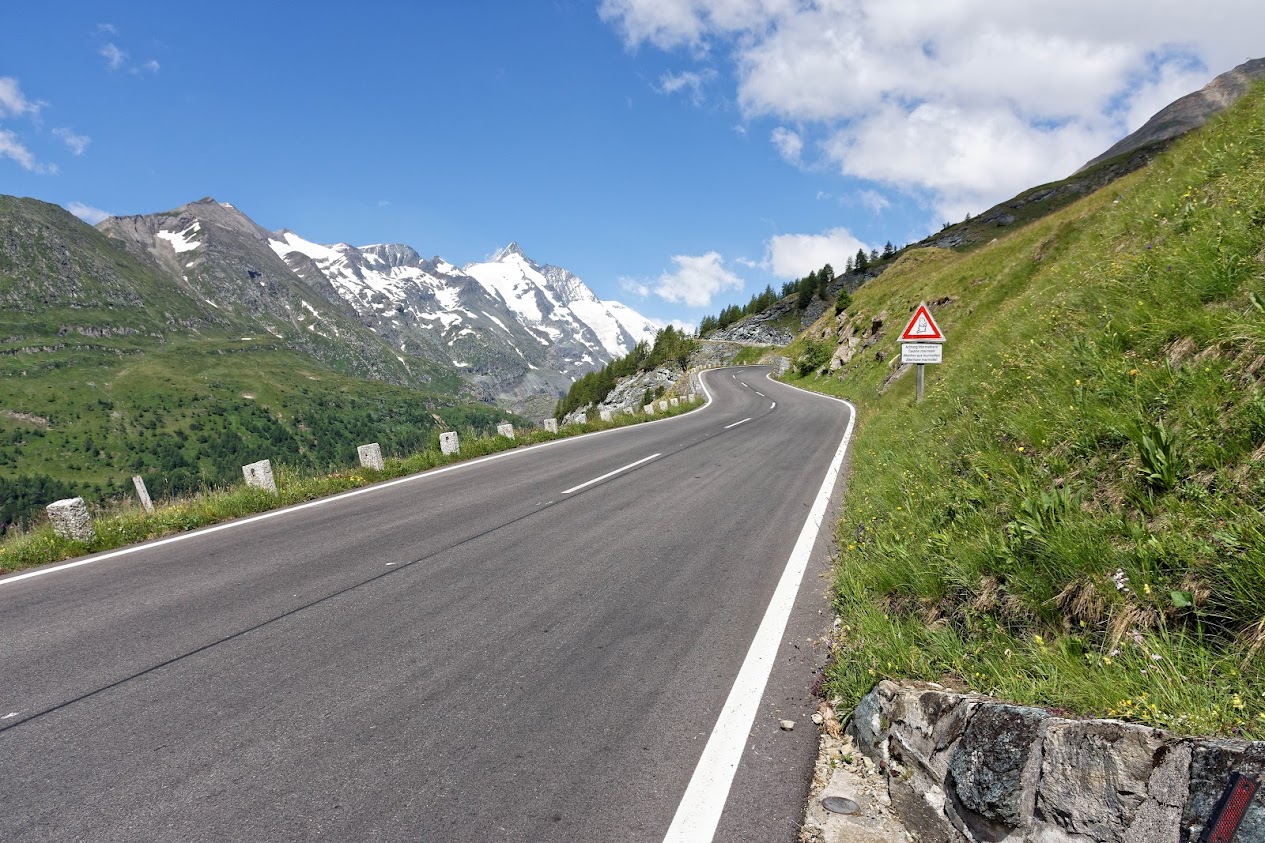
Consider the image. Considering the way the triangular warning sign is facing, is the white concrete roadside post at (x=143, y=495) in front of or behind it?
in front

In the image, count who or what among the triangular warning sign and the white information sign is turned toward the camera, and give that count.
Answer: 2

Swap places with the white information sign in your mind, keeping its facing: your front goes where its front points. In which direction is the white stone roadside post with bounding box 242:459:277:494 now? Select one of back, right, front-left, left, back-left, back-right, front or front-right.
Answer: front-right

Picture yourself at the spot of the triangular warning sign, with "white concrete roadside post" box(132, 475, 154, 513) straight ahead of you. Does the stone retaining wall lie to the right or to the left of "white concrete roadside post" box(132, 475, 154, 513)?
left

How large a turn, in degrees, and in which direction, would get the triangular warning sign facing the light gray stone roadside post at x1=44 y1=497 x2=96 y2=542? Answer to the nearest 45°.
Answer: approximately 45° to its right

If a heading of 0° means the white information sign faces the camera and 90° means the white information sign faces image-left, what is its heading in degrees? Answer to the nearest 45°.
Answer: approximately 0°

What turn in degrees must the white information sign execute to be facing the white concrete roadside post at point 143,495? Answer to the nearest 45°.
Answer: approximately 45° to its right

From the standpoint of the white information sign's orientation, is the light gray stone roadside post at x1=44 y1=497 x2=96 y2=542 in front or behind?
in front

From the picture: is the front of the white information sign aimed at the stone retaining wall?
yes
